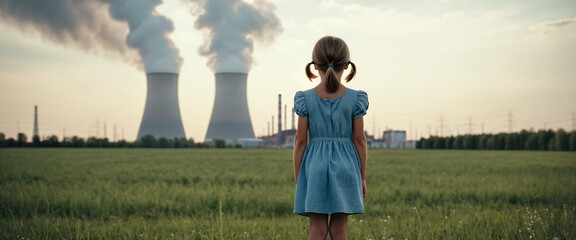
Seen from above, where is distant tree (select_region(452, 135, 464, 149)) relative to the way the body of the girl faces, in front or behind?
in front

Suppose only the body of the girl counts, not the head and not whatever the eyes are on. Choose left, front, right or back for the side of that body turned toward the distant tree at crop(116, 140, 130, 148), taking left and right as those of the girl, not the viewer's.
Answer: front

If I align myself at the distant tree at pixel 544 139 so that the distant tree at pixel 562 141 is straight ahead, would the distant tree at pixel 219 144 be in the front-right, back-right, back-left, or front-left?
back-right

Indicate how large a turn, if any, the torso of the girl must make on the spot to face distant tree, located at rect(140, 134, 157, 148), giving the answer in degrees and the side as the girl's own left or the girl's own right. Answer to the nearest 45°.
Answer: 0° — they already face it

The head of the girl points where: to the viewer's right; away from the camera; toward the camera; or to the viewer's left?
away from the camera

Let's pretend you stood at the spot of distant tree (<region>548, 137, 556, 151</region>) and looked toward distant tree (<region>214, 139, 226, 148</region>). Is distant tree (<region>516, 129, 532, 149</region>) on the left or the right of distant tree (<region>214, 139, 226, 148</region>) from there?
right

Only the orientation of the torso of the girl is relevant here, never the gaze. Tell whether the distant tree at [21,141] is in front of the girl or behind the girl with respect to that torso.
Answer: in front

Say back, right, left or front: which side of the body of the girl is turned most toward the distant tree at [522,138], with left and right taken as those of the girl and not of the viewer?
front

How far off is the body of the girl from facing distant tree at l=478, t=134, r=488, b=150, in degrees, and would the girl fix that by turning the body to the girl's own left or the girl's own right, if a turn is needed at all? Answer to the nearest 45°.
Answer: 0° — they already face it

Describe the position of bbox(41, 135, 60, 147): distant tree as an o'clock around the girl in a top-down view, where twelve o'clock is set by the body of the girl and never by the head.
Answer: The distant tree is roughly at 11 o'clock from the girl.

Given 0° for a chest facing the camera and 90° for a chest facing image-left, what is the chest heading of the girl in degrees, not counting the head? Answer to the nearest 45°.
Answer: approximately 180°

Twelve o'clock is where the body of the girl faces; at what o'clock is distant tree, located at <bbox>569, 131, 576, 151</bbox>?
The distant tree is roughly at 1 o'clock from the girl.
